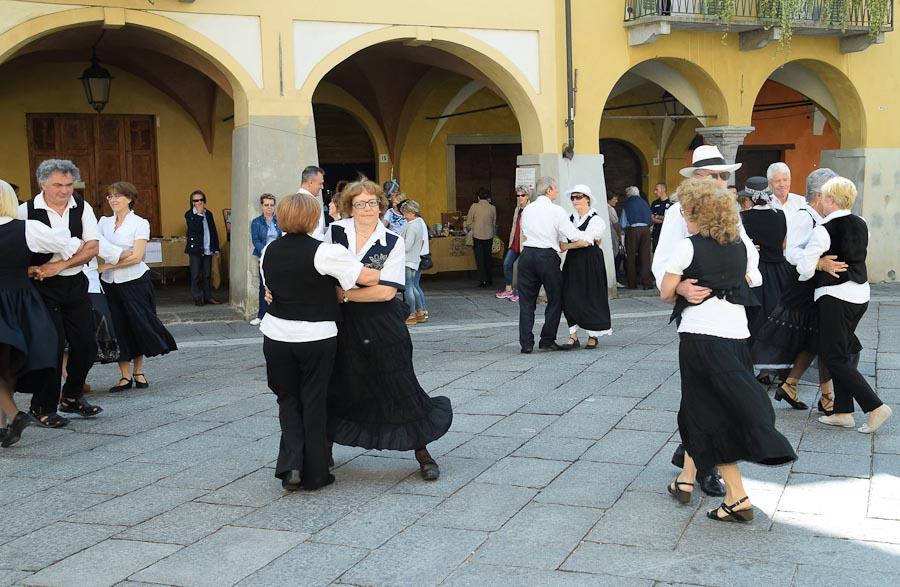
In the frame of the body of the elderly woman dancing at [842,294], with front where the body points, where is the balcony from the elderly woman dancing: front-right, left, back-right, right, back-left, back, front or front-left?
front-right

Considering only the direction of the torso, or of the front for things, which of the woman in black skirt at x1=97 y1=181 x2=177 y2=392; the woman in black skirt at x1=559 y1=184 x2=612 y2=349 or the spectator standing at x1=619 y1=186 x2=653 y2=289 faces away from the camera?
the spectator standing

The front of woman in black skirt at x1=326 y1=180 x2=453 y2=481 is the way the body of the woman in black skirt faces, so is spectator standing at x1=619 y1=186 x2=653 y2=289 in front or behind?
behind

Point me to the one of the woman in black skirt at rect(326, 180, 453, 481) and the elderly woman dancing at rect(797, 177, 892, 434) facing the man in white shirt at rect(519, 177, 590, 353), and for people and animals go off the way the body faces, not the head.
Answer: the elderly woman dancing

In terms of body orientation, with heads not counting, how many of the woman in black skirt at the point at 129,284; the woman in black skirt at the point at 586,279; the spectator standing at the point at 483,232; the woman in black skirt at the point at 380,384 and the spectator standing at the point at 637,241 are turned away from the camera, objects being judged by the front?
2

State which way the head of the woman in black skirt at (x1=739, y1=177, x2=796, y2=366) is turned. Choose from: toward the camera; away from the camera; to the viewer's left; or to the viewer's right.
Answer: away from the camera

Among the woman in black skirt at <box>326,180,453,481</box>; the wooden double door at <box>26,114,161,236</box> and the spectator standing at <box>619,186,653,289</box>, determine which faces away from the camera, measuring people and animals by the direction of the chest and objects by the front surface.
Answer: the spectator standing

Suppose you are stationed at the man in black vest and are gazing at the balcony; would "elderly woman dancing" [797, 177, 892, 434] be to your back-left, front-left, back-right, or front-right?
front-right

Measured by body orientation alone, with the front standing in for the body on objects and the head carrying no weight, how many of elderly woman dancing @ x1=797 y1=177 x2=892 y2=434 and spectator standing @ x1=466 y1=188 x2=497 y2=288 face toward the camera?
0

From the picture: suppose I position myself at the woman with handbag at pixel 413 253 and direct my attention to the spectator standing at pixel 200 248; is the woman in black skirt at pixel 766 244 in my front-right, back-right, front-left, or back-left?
back-left

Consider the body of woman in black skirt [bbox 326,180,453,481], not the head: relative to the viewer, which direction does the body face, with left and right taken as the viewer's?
facing the viewer

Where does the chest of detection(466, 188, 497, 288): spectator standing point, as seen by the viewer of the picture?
away from the camera

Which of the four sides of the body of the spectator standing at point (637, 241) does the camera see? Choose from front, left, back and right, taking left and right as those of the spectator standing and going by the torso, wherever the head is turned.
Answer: back

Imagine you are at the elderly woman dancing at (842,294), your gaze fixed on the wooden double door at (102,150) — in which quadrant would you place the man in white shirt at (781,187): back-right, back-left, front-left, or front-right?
front-right

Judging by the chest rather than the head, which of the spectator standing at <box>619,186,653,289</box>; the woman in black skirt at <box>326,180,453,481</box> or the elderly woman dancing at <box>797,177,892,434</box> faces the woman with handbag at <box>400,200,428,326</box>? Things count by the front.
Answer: the elderly woman dancing

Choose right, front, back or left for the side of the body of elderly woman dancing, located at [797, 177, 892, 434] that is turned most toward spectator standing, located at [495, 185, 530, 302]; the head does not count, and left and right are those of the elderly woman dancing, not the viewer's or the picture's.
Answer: front

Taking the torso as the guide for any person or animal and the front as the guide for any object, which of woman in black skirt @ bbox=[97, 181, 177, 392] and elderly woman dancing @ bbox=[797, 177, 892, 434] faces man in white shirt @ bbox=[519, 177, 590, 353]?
the elderly woman dancing

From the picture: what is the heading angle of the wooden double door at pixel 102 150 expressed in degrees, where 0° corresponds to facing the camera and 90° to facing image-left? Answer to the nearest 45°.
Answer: approximately 0°
